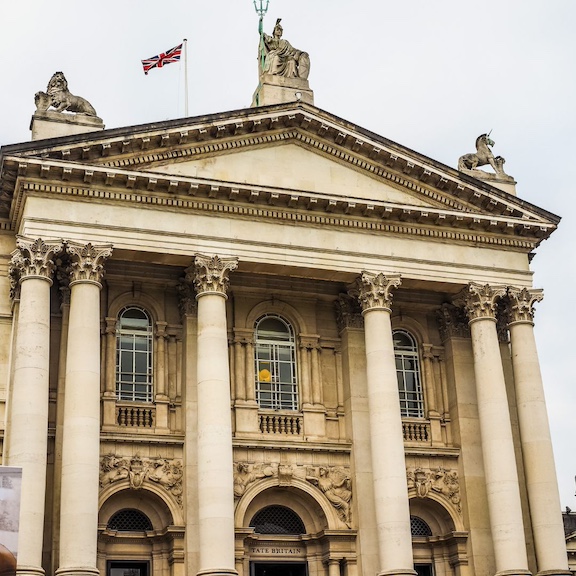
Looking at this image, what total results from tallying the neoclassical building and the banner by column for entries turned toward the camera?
2

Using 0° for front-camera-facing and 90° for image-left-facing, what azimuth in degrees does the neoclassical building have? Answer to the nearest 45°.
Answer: approximately 0°

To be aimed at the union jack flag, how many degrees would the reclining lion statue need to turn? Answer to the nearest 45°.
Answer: approximately 180°

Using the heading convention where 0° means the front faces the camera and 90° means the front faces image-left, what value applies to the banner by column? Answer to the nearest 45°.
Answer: approximately 0°

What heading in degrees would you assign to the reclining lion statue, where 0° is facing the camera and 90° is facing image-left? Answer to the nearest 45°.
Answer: approximately 45°
